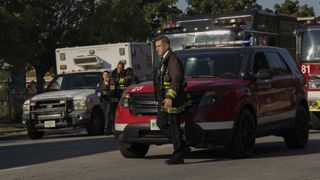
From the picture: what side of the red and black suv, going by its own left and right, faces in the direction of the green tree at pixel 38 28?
right

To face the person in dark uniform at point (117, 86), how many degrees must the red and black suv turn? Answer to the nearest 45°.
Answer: approximately 90° to its right

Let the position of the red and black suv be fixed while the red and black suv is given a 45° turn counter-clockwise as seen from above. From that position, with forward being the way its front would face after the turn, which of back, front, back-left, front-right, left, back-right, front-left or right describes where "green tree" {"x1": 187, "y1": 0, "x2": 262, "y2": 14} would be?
back

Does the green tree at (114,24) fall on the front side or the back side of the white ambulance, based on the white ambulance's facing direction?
on the back side

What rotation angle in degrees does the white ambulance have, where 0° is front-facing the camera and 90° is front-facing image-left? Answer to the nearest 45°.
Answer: approximately 45°

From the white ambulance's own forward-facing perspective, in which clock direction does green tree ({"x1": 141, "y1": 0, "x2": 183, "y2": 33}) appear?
The green tree is roughly at 5 o'clock from the white ambulance.

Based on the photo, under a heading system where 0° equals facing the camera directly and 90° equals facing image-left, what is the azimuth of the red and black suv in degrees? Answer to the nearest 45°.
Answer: approximately 45°

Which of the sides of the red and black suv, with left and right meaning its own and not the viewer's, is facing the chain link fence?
right
